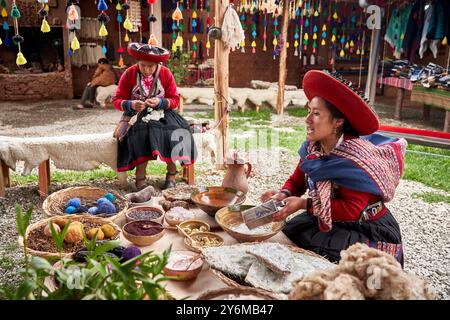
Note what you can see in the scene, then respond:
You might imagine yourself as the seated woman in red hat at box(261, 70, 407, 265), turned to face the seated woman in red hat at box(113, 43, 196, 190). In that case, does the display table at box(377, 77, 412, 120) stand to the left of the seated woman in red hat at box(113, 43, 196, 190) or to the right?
right

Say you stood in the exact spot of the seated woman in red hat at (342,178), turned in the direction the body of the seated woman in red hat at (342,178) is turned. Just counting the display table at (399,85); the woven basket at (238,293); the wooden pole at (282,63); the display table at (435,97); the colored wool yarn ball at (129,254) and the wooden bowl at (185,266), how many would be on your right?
3

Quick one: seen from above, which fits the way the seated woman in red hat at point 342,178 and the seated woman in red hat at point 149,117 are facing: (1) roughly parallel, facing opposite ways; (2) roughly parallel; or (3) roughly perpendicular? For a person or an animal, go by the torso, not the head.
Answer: roughly perpendicular

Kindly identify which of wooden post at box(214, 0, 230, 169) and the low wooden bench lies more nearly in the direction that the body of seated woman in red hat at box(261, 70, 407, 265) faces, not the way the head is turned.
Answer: the low wooden bench

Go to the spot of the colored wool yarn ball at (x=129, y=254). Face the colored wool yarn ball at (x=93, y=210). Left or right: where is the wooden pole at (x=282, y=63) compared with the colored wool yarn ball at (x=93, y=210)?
right

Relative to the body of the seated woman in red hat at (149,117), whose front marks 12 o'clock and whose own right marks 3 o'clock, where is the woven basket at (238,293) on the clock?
The woven basket is roughly at 12 o'clock from the seated woman in red hat.

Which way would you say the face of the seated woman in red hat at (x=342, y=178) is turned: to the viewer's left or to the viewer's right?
to the viewer's left

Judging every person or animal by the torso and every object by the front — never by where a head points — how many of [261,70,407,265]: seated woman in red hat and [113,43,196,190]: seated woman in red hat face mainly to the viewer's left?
1

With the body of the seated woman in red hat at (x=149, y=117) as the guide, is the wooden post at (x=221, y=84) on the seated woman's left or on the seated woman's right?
on the seated woman's left

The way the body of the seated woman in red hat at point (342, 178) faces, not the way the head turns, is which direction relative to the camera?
to the viewer's left

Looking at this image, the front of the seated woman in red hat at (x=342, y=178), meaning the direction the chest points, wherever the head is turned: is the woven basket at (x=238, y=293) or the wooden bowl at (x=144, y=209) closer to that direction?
the wooden bowl

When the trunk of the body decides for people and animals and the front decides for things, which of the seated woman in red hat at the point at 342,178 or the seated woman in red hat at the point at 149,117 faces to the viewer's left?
the seated woman in red hat at the point at 342,178

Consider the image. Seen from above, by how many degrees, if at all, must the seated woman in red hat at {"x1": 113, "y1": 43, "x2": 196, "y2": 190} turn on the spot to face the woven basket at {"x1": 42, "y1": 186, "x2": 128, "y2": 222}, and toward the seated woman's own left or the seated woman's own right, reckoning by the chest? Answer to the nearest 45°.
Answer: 0° — they already face it
